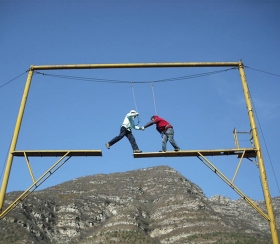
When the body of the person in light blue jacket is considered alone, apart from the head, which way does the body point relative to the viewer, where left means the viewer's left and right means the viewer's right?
facing to the right of the viewer
